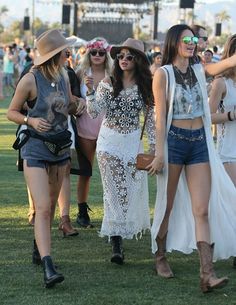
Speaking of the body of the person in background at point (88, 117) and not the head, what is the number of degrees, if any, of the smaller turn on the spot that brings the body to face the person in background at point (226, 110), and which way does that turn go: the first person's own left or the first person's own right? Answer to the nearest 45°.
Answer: approximately 45° to the first person's own left

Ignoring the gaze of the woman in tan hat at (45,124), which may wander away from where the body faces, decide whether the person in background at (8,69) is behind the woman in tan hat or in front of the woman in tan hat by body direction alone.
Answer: behind

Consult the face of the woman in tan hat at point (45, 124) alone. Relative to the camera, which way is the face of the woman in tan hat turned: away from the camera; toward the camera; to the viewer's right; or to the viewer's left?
to the viewer's right

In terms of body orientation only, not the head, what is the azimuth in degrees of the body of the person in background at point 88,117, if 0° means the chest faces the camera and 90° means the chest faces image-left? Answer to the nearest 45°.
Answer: approximately 0°

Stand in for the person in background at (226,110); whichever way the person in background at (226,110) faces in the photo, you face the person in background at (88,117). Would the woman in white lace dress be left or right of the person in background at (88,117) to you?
left

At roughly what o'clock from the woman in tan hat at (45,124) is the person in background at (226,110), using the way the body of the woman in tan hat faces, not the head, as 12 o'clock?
The person in background is roughly at 10 o'clock from the woman in tan hat.

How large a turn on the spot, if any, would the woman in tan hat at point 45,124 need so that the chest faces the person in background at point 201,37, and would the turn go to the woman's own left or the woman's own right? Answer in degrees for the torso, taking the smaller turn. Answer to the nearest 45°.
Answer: approximately 90° to the woman's own left

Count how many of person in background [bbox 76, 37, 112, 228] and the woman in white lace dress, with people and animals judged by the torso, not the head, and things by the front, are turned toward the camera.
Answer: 2

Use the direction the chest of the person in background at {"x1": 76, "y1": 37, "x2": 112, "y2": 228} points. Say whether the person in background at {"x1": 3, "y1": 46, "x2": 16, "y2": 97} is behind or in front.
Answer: behind
